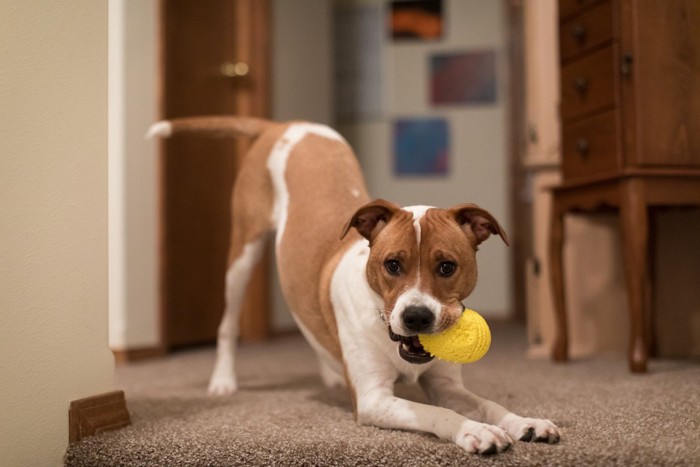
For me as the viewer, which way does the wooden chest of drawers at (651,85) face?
facing the viewer and to the left of the viewer

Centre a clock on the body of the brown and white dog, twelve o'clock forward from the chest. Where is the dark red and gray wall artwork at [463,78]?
The dark red and gray wall artwork is roughly at 8 o'clock from the brown and white dog.

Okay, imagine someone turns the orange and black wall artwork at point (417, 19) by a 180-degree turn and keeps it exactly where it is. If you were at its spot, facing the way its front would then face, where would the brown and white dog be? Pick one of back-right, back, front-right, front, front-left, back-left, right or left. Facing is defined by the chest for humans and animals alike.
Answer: back

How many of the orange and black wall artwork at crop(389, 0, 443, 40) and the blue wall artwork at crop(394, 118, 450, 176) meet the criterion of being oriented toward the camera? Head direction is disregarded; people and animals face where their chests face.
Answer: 2

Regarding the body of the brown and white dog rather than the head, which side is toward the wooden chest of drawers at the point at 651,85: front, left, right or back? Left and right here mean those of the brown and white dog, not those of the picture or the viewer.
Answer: left

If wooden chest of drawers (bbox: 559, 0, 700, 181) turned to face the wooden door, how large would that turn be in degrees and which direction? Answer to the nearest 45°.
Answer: approximately 45° to its right

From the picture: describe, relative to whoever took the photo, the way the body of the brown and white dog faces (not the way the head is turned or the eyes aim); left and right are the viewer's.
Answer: facing the viewer and to the right of the viewer

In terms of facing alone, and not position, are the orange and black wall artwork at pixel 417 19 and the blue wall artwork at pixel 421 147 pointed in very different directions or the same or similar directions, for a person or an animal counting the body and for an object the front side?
same or similar directions

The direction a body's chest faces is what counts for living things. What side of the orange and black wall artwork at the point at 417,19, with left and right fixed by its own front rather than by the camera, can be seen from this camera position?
front

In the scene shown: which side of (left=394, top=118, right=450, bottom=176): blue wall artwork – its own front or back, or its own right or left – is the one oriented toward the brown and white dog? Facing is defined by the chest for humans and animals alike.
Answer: front

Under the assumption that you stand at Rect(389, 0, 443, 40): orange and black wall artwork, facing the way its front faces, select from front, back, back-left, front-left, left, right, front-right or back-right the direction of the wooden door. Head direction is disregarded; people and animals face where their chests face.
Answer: front-right
